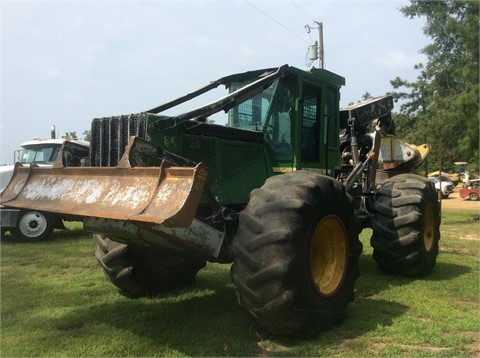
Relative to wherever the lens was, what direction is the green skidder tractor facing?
facing the viewer and to the left of the viewer

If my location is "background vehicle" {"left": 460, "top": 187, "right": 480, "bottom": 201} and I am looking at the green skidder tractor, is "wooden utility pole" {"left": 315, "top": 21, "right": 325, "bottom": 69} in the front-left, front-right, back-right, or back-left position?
front-right

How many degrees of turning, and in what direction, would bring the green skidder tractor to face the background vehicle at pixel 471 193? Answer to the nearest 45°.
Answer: approximately 180°

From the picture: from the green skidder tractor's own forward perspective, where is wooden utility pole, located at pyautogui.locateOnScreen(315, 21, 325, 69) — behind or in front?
behind

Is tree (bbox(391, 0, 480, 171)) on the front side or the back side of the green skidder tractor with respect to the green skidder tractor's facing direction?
on the back side
